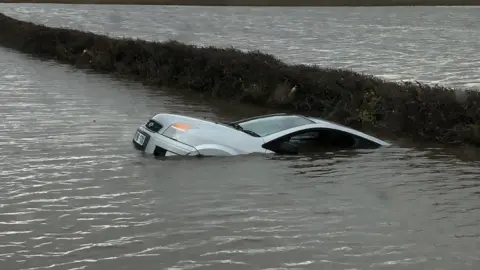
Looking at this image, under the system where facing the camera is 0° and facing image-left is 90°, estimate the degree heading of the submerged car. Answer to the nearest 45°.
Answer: approximately 45°
